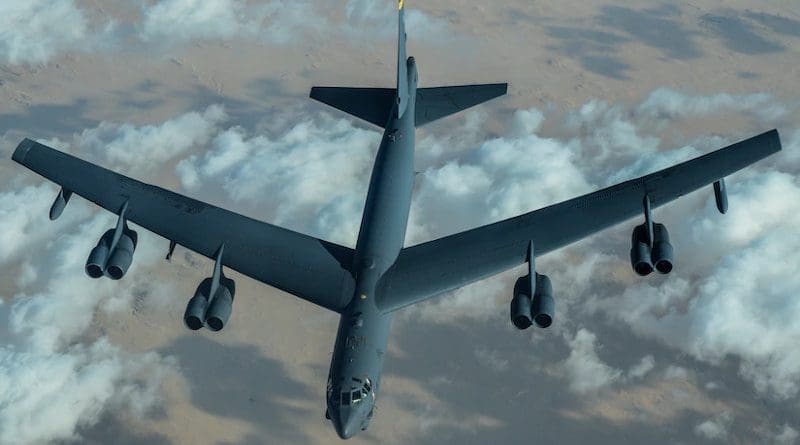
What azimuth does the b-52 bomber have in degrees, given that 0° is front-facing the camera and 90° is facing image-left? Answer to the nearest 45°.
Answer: approximately 0°
